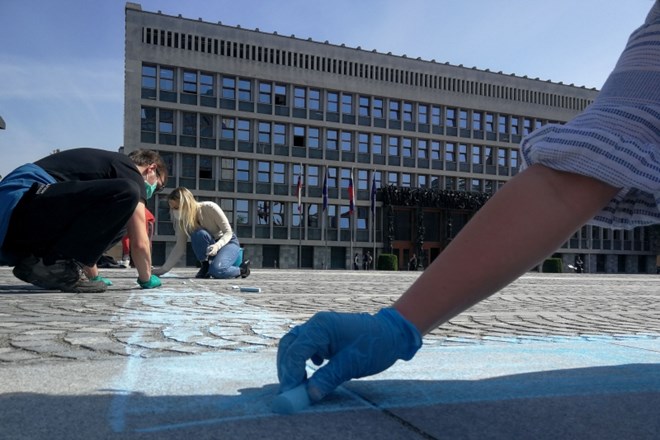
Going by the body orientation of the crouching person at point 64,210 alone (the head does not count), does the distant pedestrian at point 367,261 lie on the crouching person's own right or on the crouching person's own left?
on the crouching person's own left

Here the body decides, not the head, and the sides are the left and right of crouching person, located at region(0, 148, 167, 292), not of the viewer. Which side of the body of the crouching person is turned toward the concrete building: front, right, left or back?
left

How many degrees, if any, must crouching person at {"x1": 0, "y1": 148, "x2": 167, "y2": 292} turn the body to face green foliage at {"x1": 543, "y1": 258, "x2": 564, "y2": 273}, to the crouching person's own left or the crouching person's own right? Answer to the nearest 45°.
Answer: approximately 45° to the crouching person's own left

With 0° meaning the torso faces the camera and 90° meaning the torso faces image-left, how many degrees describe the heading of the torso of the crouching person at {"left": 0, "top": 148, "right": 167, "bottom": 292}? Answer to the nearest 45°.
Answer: approximately 270°

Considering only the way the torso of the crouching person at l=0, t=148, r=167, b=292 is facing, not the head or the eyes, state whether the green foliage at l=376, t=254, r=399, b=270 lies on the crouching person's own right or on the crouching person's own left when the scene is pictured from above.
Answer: on the crouching person's own left

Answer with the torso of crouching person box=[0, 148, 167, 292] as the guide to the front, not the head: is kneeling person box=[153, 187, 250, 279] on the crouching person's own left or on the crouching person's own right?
on the crouching person's own left

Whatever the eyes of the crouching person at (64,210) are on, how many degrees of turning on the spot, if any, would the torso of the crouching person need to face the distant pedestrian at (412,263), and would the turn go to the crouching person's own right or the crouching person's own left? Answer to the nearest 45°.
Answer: approximately 45° to the crouching person's own left

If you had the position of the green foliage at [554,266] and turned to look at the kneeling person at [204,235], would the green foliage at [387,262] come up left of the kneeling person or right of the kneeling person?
right
